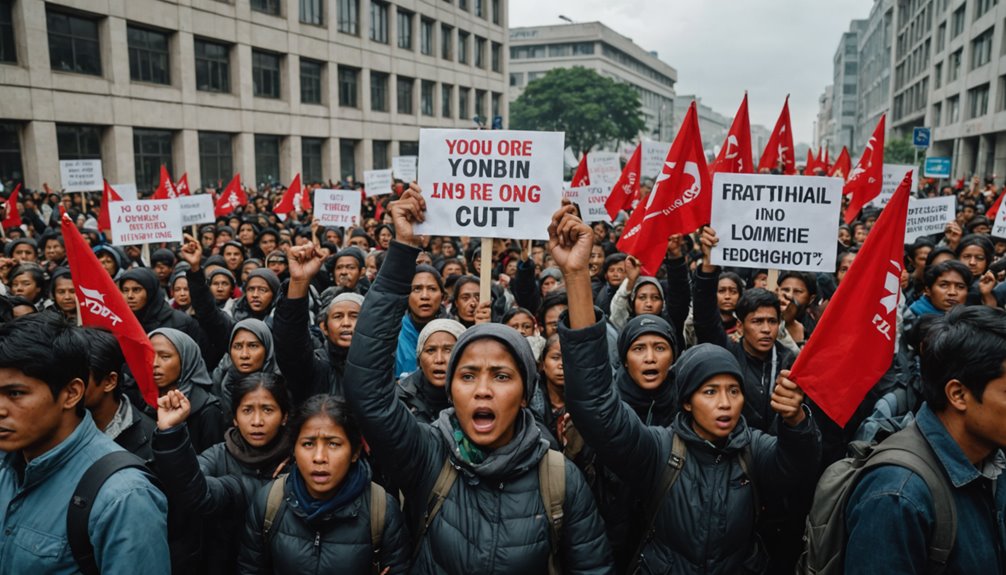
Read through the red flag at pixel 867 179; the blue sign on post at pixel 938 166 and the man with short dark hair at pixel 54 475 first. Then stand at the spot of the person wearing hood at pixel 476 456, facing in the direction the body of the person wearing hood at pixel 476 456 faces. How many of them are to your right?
1

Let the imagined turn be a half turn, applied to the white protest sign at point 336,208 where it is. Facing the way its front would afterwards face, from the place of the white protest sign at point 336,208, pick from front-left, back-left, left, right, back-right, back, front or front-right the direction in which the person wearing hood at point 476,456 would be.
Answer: back

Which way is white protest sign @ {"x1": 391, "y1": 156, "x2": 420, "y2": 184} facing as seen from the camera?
toward the camera

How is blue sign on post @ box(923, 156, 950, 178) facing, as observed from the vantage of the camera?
facing the viewer

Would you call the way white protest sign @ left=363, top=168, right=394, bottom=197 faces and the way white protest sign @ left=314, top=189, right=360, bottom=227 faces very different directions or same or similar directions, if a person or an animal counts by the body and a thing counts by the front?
same or similar directions

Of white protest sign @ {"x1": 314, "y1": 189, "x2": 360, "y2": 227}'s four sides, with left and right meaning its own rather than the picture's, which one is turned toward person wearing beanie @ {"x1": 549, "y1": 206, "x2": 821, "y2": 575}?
front

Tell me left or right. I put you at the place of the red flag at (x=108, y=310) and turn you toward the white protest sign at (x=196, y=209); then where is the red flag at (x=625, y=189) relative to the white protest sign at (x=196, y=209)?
right

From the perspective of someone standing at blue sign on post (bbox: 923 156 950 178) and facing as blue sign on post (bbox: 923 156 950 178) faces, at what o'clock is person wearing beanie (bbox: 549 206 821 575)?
The person wearing beanie is roughly at 12 o'clock from the blue sign on post.

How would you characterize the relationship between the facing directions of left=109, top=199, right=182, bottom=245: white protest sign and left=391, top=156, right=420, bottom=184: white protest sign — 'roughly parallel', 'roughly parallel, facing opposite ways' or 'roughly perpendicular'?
roughly parallel

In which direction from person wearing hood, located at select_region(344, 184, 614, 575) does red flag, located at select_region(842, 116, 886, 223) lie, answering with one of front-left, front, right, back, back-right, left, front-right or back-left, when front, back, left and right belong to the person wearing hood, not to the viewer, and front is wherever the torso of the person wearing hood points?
back-left

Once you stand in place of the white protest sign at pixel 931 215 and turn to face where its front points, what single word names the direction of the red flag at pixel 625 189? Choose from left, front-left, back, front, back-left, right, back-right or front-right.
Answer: right

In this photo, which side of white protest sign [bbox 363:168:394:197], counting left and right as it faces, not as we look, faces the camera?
front

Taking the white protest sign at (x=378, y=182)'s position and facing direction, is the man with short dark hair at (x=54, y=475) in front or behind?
in front

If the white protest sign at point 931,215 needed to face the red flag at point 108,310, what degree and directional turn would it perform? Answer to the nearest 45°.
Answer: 0° — it already faces it
